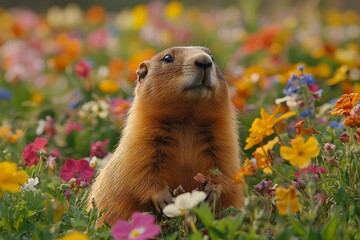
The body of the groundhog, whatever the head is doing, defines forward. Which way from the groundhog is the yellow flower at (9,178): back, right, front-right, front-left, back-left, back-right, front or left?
right

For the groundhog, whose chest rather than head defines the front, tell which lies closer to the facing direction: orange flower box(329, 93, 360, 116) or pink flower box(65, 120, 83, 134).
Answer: the orange flower

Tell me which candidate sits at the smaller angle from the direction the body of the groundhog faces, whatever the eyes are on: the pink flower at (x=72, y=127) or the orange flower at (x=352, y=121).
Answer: the orange flower

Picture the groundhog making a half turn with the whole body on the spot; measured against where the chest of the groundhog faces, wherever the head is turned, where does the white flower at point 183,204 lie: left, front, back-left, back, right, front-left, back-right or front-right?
back-left

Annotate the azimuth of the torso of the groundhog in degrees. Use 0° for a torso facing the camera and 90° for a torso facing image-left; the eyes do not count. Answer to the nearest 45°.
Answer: approximately 315°
